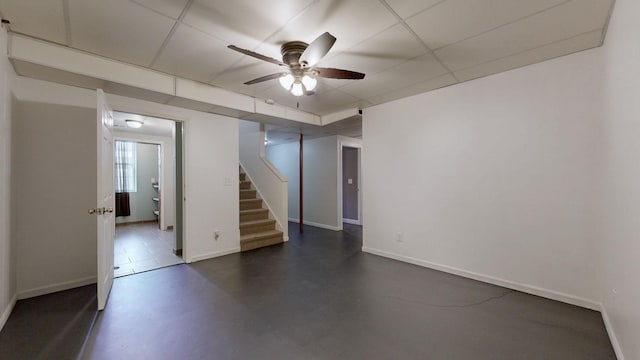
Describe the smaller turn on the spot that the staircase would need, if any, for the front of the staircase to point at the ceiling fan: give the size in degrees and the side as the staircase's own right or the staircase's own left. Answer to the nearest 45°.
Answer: approximately 45° to the staircase's own right

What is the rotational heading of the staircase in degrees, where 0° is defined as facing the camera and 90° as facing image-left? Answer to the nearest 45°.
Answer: approximately 315°

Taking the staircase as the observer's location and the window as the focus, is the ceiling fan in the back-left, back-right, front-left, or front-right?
back-left

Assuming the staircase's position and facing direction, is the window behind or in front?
behind

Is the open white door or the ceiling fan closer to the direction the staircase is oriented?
the ceiling fan

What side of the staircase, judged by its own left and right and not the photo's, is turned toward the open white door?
right

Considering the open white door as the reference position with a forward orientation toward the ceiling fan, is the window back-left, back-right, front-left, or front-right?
back-left

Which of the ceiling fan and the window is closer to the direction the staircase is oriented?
the ceiling fan

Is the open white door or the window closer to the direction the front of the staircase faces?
the open white door
